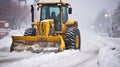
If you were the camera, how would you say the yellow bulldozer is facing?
facing the viewer and to the left of the viewer
